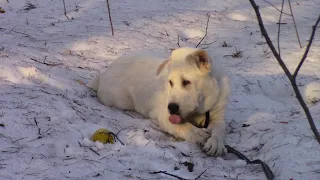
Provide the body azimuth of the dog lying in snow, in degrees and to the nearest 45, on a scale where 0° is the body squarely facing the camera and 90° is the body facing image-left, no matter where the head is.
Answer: approximately 315°
